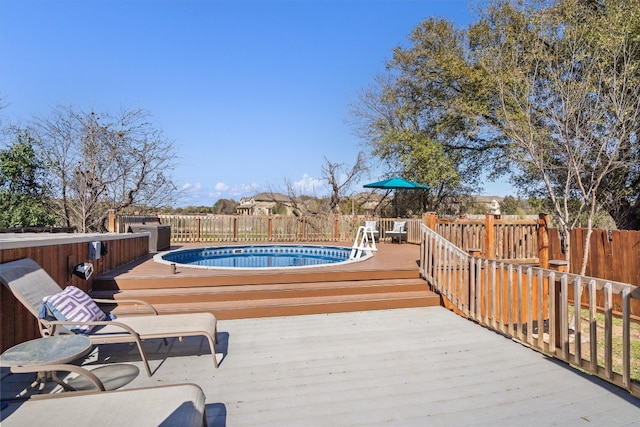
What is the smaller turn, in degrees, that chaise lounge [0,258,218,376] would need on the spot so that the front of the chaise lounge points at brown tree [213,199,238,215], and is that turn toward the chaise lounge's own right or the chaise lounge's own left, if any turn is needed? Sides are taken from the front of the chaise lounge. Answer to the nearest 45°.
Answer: approximately 90° to the chaise lounge's own left

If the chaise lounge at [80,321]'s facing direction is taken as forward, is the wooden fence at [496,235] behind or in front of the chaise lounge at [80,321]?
in front

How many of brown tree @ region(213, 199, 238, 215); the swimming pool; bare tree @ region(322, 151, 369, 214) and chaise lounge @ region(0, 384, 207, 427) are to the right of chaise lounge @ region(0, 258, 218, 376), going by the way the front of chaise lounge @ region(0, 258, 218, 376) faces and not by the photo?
1

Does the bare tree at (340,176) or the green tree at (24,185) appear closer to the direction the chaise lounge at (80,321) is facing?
the bare tree

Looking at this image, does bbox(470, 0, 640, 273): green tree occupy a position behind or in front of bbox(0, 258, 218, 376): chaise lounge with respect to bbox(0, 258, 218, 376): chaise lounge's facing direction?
in front

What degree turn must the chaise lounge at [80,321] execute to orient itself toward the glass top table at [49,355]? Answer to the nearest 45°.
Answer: approximately 90° to its right

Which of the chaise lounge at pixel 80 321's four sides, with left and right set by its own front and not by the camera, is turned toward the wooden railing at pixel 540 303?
front

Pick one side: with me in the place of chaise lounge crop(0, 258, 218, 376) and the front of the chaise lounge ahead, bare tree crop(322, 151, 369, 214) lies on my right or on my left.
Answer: on my left

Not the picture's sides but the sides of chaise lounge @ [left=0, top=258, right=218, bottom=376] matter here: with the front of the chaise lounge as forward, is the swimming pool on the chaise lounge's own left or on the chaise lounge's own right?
on the chaise lounge's own left

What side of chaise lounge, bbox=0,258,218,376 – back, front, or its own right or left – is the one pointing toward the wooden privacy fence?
front

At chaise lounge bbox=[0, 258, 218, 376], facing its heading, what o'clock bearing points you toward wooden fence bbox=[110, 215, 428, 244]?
The wooden fence is roughly at 10 o'clock from the chaise lounge.

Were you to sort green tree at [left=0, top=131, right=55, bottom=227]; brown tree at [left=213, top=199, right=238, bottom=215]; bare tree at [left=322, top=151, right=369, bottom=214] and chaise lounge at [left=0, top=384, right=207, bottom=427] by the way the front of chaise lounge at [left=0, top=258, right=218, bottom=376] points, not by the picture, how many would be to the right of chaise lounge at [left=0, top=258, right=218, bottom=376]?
1

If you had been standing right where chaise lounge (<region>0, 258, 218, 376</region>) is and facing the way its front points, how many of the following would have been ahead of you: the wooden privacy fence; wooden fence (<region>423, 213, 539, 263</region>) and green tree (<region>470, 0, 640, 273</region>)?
3

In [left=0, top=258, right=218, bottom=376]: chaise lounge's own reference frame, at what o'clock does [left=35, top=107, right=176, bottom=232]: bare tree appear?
The bare tree is roughly at 9 o'clock from the chaise lounge.

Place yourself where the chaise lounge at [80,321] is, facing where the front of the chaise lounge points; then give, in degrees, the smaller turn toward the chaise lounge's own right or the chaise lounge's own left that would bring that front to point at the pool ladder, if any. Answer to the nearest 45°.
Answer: approximately 45° to the chaise lounge's own left

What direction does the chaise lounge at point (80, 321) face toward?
to the viewer's right
